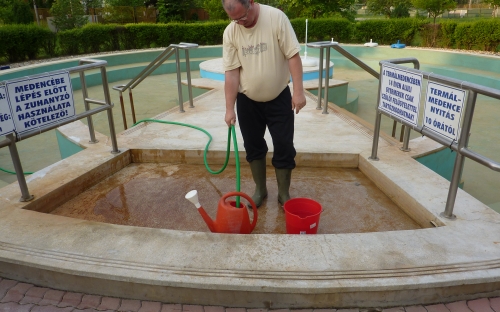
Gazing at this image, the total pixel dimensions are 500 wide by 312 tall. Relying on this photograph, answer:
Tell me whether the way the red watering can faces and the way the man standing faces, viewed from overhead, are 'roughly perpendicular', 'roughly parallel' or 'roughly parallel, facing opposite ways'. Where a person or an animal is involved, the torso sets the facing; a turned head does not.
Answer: roughly perpendicular

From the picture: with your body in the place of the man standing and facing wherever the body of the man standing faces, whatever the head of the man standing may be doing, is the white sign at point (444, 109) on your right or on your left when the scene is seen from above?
on your left

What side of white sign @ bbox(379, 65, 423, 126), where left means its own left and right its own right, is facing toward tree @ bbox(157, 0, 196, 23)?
right

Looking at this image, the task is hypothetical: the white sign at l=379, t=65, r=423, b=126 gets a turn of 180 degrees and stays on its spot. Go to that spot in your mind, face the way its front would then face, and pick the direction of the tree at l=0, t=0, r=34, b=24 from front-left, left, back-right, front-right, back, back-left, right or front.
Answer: left

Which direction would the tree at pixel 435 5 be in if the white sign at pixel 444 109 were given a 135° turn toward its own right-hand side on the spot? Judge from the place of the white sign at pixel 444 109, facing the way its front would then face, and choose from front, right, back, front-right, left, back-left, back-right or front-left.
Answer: front

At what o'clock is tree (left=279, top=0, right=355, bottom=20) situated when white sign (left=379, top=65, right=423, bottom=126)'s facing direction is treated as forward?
The tree is roughly at 4 o'clock from the white sign.

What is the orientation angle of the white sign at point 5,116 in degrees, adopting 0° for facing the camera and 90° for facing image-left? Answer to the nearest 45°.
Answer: approximately 315°

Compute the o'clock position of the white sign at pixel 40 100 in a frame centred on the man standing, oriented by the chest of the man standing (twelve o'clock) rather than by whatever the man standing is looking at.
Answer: The white sign is roughly at 3 o'clock from the man standing.

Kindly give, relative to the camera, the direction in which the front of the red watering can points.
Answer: facing to the left of the viewer

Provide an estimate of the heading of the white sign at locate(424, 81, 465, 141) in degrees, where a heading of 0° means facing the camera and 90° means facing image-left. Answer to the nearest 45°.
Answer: approximately 45°

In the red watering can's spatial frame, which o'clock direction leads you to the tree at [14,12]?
The tree is roughly at 2 o'clock from the red watering can.

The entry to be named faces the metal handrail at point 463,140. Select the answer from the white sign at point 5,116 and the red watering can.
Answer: the white sign

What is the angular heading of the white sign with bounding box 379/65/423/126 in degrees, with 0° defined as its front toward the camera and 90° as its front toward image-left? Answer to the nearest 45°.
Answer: approximately 45°

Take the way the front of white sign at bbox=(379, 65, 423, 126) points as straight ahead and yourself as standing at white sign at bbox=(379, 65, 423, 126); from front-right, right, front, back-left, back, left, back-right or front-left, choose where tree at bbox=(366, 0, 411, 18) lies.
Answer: back-right
